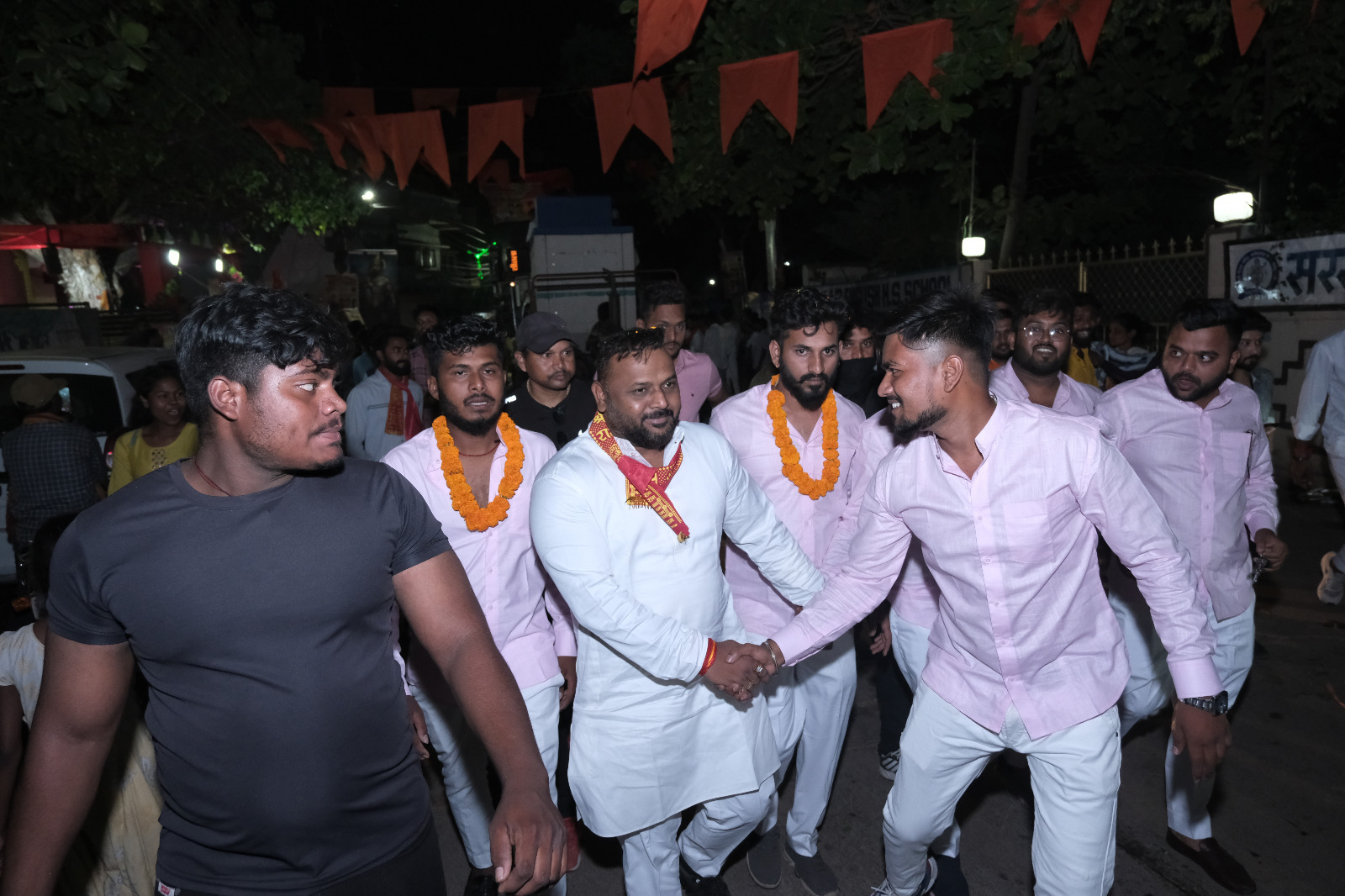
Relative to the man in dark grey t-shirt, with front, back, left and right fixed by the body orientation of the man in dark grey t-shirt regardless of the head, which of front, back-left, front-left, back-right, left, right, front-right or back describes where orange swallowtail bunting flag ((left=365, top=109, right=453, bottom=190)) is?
back

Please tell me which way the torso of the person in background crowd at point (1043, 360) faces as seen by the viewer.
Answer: toward the camera

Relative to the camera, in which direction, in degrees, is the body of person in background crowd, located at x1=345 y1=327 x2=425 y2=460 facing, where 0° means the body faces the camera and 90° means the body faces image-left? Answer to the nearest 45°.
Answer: approximately 315°

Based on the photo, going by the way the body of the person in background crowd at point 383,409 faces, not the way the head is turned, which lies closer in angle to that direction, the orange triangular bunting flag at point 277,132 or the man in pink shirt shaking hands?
the man in pink shirt shaking hands

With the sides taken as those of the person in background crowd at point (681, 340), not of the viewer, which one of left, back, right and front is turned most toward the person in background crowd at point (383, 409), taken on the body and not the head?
right

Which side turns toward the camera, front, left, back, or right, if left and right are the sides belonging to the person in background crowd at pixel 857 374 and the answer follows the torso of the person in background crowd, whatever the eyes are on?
front

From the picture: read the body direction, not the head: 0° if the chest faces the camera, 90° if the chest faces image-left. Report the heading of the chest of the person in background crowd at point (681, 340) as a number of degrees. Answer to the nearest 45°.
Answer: approximately 0°

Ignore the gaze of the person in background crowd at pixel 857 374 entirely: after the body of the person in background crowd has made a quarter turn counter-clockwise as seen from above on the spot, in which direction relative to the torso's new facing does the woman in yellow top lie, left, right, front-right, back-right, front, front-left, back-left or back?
back

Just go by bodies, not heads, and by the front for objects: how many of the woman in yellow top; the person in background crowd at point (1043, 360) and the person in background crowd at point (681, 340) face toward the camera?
3

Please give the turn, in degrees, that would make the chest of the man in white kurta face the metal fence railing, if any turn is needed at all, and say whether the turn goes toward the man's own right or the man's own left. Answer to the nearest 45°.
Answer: approximately 90° to the man's own left

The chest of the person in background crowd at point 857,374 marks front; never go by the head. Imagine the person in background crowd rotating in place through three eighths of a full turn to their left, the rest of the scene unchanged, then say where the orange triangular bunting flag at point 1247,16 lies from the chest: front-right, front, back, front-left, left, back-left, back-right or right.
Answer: front

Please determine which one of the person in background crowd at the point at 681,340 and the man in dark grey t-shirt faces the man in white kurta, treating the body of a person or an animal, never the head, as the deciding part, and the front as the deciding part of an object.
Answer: the person in background crowd

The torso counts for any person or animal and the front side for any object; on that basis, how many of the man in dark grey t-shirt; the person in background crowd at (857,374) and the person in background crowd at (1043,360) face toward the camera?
3

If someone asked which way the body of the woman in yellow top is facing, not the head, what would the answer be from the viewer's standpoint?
toward the camera
